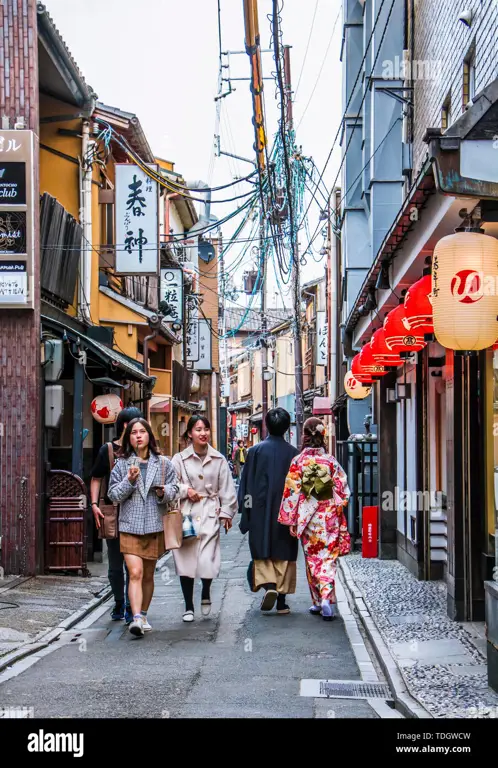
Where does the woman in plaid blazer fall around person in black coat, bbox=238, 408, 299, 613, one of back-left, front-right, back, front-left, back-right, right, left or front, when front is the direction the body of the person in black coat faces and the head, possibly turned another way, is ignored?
back-left

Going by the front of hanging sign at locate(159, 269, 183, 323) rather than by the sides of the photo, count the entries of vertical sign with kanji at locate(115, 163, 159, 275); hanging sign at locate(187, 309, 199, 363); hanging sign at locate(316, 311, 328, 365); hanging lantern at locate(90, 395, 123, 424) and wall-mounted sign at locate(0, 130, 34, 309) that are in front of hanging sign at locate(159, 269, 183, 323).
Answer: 3

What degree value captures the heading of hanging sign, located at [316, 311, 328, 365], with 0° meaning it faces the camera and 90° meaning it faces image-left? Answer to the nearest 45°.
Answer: approximately 0°

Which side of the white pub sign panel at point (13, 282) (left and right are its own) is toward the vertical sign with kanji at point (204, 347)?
back

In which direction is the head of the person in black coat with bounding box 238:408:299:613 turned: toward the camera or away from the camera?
away from the camera

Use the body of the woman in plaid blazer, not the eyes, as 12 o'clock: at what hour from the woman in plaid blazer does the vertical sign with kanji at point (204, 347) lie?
The vertical sign with kanji is roughly at 6 o'clock from the woman in plaid blazer.

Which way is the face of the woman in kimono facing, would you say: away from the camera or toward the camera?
away from the camera

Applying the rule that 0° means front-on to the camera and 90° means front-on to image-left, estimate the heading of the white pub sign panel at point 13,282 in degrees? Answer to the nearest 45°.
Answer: approximately 0°

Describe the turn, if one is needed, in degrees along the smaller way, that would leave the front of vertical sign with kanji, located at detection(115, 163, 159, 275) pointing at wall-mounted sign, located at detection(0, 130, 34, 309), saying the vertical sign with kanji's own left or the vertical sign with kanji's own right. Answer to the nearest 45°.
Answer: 0° — it already faces it
